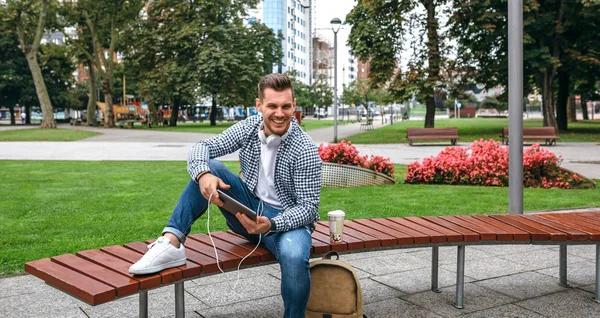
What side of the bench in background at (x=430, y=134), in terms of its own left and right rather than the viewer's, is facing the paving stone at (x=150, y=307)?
front

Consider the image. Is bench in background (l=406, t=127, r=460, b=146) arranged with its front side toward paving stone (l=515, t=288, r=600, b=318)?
yes

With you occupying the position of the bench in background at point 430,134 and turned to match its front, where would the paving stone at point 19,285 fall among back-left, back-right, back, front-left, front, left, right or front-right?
front

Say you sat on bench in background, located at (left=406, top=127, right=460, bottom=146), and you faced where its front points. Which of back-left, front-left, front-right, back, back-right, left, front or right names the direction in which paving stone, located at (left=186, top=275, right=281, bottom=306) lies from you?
front

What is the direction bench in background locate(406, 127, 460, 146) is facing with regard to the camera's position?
facing the viewer

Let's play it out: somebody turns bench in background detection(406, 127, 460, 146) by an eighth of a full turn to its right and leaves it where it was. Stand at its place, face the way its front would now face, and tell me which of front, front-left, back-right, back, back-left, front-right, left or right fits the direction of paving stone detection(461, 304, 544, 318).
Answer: front-left

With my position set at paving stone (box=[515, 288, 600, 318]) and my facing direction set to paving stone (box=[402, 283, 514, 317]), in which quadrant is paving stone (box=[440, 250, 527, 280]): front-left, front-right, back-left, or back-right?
front-right

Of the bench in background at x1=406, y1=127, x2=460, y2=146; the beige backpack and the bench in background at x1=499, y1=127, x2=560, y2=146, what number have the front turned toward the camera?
3

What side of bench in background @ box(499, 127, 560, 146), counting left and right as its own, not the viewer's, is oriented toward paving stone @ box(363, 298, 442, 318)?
front

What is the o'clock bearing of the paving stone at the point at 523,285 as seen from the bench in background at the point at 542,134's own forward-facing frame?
The paving stone is roughly at 12 o'clock from the bench in background.

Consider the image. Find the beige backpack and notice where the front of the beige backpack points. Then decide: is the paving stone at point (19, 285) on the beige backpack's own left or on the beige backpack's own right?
on the beige backpack's own right

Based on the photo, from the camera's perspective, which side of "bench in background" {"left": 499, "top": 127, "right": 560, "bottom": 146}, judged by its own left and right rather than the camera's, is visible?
front

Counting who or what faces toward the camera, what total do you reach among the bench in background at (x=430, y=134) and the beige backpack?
2

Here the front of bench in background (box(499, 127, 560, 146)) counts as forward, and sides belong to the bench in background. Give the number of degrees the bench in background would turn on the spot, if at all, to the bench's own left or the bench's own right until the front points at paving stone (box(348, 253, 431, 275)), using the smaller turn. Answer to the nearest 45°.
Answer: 0° — it already faces it

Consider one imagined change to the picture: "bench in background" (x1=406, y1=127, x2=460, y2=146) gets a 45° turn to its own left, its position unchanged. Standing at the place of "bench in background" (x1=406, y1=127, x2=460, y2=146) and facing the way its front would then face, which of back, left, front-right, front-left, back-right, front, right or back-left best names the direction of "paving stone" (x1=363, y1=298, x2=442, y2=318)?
front-right
